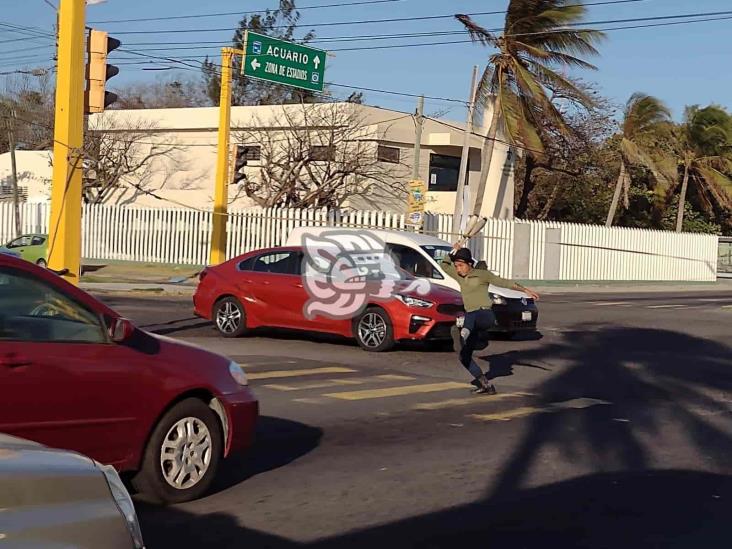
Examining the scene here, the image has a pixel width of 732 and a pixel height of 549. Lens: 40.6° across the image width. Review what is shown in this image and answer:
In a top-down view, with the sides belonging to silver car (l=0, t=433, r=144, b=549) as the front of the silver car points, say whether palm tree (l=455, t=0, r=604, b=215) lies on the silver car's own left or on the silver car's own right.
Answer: on the silver car's own left

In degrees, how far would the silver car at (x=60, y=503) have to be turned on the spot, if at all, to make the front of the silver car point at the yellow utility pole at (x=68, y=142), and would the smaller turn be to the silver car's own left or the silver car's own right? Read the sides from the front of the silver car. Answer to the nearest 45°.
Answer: approximately 90° to the silver car's own left

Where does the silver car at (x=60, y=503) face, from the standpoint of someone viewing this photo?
facing to the right of the viewer

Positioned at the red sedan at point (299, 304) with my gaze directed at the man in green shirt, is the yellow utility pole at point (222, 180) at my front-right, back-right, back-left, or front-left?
back-left

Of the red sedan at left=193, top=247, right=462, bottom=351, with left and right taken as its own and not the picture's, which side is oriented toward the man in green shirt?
front

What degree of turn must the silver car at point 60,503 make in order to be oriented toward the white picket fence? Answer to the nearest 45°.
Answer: approximately 90° to its left

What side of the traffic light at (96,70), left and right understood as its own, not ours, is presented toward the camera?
right

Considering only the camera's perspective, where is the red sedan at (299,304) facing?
facing the viewer and to the right of the viewer

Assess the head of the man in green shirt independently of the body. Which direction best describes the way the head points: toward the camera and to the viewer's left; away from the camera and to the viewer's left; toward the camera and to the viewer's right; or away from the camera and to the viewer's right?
toward the camera and to the viewer's left

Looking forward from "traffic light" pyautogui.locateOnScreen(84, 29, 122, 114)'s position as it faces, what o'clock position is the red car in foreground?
The red car in foreground is roughly at 3 o'clock from the traffic light.

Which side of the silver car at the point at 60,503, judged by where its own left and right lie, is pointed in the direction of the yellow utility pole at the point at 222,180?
left

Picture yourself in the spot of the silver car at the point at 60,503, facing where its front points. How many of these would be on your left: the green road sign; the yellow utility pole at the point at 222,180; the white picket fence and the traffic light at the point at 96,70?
4

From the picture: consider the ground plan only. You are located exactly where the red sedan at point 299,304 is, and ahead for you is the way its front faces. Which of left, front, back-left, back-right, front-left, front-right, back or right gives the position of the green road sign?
back-left

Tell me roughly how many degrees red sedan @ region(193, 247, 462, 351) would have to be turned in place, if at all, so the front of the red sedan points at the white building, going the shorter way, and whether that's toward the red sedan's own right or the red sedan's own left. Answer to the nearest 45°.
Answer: approximately 135° to the red sedan's own left

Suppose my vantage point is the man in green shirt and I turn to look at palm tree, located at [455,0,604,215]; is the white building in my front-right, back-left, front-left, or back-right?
front-left
